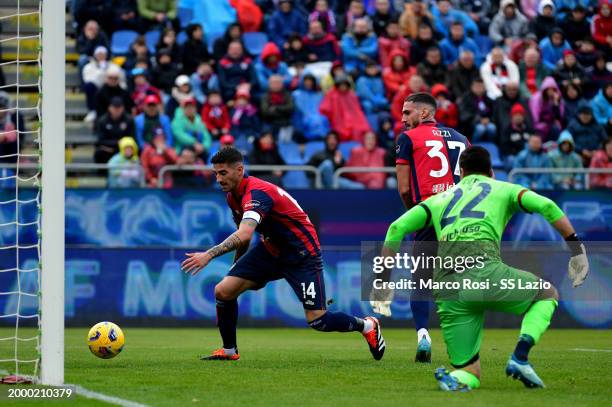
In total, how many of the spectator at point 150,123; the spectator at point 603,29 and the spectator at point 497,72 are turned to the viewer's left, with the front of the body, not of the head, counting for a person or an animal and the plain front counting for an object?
0

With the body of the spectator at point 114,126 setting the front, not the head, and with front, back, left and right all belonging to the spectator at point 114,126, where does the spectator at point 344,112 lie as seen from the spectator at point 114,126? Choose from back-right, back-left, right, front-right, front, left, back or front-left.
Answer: left

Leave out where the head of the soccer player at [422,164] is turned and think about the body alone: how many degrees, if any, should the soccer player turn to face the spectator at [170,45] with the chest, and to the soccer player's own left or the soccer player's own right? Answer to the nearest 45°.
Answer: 0° — they already face them

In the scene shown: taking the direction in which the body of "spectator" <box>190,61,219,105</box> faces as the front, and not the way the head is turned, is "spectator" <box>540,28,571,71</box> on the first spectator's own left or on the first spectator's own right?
on the first spectator's own left

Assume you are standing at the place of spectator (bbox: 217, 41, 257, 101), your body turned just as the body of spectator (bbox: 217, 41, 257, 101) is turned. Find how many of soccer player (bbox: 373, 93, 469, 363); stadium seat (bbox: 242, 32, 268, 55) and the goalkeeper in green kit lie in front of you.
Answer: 2

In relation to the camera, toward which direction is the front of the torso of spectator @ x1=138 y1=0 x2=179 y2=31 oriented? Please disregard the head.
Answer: toward the camera

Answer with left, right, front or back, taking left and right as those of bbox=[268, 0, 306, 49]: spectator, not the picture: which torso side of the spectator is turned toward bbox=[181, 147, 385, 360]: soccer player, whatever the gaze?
front

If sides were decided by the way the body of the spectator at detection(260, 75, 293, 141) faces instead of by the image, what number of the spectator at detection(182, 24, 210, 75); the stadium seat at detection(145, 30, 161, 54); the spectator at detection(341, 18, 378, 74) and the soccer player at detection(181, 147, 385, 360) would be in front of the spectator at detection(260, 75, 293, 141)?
1

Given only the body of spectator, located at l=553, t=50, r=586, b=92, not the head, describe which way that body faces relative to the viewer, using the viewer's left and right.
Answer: facing the viewer

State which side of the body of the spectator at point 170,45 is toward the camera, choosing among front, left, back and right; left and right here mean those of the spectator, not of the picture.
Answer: front
